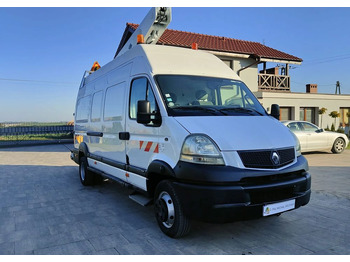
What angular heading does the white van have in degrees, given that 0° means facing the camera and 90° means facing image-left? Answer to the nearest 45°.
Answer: approximately 315°

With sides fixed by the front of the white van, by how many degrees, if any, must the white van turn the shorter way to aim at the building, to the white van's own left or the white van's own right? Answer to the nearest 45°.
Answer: approximately 135° to the white van's own left

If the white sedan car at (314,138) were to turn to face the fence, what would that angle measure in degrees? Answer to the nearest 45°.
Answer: approximately 180°

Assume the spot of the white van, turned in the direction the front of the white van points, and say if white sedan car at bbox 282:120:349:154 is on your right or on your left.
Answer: on your left

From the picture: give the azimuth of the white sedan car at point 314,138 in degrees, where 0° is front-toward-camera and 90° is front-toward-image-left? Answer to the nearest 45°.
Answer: approximately 270°

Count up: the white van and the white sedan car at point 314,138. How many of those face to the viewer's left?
0
